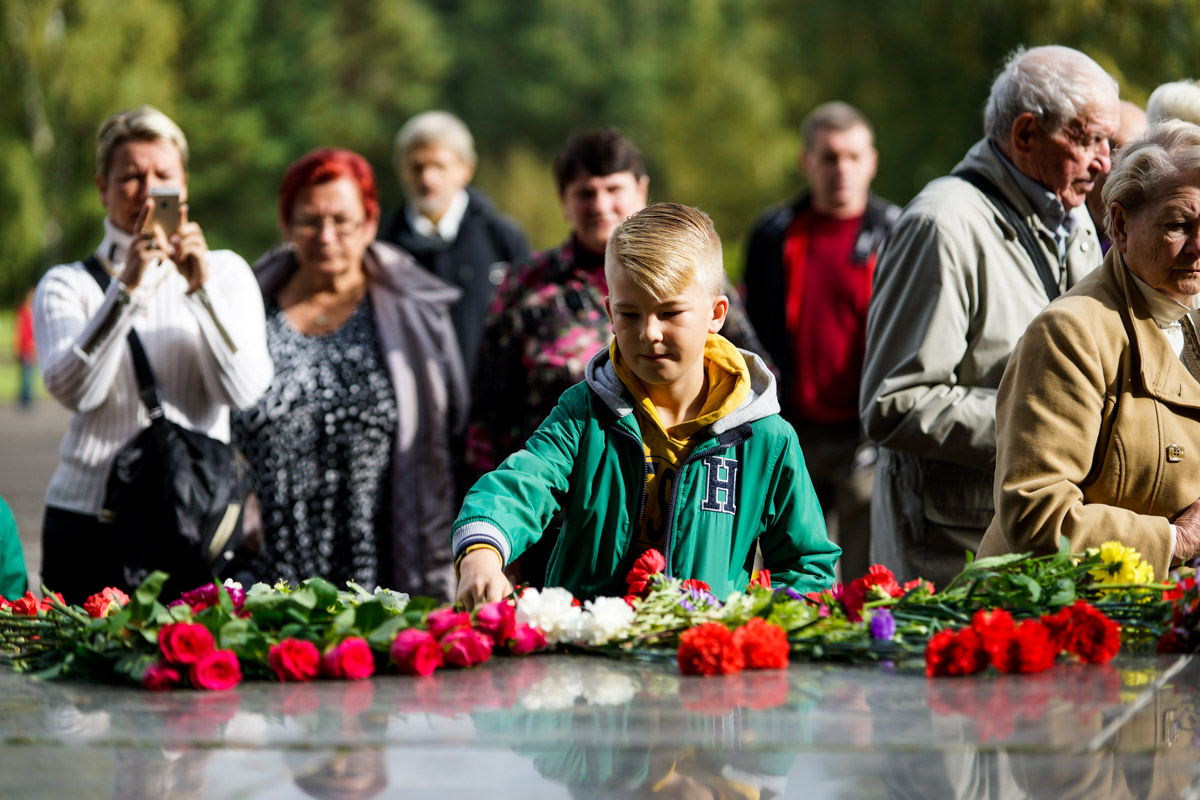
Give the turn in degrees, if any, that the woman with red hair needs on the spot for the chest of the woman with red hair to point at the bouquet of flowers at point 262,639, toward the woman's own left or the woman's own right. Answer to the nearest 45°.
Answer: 0° — they already face it

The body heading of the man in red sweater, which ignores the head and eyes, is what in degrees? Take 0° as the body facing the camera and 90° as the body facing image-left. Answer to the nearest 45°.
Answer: approximately 0°

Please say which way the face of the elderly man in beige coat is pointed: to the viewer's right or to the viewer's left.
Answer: to the viewer's right

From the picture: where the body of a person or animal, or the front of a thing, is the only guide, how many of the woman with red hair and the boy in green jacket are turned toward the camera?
2

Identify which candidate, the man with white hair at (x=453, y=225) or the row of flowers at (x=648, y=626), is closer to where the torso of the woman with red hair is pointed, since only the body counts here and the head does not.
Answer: the row of flowers
